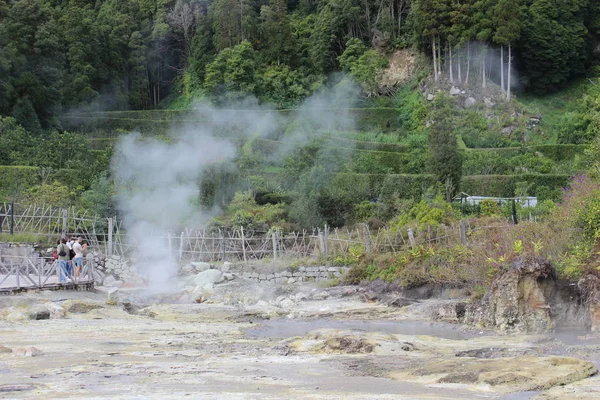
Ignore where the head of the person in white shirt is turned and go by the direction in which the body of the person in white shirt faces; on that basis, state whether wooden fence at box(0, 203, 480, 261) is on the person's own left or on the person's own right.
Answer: on the person's own left

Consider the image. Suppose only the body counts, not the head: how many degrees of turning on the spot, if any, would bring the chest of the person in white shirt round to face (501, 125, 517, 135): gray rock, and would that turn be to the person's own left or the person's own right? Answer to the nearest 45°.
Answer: approximately 45° to the person's own left

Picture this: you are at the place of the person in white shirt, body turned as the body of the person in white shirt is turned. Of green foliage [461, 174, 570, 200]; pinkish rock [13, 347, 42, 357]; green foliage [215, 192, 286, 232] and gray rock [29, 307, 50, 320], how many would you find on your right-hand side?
2

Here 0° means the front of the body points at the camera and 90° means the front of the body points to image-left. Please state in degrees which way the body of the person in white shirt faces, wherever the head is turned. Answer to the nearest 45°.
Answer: approximately 270°

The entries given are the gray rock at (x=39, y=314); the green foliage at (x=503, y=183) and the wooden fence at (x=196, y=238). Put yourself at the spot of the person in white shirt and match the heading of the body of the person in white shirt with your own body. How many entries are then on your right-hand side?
1

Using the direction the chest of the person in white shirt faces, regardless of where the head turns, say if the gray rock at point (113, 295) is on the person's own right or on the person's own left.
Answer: on the person's own right

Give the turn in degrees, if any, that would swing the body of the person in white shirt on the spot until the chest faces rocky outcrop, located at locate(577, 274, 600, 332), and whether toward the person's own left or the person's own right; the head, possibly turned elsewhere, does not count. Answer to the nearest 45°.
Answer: approximately 45° to the person's own right

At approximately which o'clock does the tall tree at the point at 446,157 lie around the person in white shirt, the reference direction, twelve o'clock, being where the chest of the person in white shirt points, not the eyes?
The tall tree is roughly at 11 o'clock from the person in white shirt.

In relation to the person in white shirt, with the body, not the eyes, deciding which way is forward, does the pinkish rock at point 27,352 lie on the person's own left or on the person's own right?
on the person's own right

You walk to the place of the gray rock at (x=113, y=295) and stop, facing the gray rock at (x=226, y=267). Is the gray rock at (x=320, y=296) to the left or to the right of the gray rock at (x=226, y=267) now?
right

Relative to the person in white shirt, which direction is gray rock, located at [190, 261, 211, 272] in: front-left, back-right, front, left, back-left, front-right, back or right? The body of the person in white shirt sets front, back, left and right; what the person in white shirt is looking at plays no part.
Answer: front-left

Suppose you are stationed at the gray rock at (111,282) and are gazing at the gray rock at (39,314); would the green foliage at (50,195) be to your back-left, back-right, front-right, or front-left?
back-right
